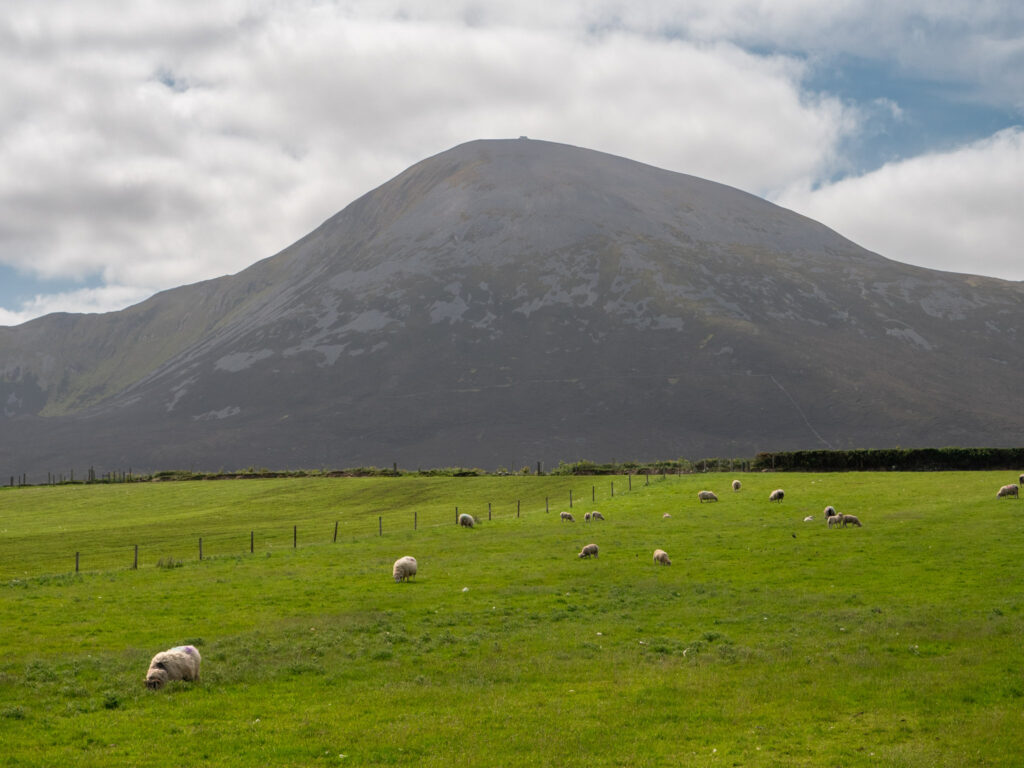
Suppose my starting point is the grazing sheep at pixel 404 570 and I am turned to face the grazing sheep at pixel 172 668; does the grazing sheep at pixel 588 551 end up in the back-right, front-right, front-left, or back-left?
back-left

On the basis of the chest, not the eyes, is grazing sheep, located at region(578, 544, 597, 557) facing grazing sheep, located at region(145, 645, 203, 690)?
no

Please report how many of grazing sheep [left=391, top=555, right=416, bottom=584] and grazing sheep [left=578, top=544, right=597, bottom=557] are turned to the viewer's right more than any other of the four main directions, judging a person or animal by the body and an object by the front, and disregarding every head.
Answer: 0

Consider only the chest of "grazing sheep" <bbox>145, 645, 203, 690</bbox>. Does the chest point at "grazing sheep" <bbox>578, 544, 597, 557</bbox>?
no

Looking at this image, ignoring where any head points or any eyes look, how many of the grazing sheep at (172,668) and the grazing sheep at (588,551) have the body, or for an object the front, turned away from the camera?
0

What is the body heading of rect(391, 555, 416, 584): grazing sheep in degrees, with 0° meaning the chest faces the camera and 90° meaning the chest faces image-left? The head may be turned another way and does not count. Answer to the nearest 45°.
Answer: approximately 45°

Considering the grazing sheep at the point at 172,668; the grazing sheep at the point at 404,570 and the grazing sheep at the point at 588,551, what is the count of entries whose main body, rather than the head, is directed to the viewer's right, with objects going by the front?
0

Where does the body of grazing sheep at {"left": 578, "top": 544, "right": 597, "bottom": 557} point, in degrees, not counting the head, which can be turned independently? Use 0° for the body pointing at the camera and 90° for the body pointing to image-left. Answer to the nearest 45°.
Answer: approximately 90°

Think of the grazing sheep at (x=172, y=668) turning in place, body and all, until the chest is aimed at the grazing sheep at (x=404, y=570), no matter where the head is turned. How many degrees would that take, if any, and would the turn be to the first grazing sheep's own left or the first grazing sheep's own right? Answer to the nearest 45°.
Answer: approximately 180°

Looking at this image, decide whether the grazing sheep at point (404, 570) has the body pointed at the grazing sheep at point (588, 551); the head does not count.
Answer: no
